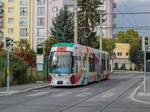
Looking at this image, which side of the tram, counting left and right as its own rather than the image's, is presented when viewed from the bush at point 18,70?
front

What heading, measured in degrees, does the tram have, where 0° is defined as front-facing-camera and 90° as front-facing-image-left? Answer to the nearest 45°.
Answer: approximately 45°
